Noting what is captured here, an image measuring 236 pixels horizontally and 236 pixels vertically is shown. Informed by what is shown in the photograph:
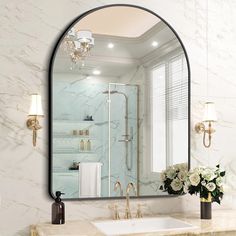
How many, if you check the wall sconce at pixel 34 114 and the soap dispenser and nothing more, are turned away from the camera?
0

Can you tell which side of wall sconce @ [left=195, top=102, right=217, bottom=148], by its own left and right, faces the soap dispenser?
right

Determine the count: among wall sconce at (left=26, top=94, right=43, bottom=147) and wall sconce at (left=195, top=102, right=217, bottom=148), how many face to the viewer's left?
0

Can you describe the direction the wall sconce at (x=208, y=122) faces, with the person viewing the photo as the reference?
facing the viewer and to the right of the viewer

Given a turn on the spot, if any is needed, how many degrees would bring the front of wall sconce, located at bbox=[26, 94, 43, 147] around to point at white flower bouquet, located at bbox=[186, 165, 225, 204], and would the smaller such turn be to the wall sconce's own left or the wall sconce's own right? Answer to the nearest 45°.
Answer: approximately 45° to the wall sconce's own left
